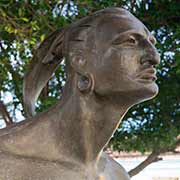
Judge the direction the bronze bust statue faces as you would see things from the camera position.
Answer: facing the viewer and to the right of the viewer
